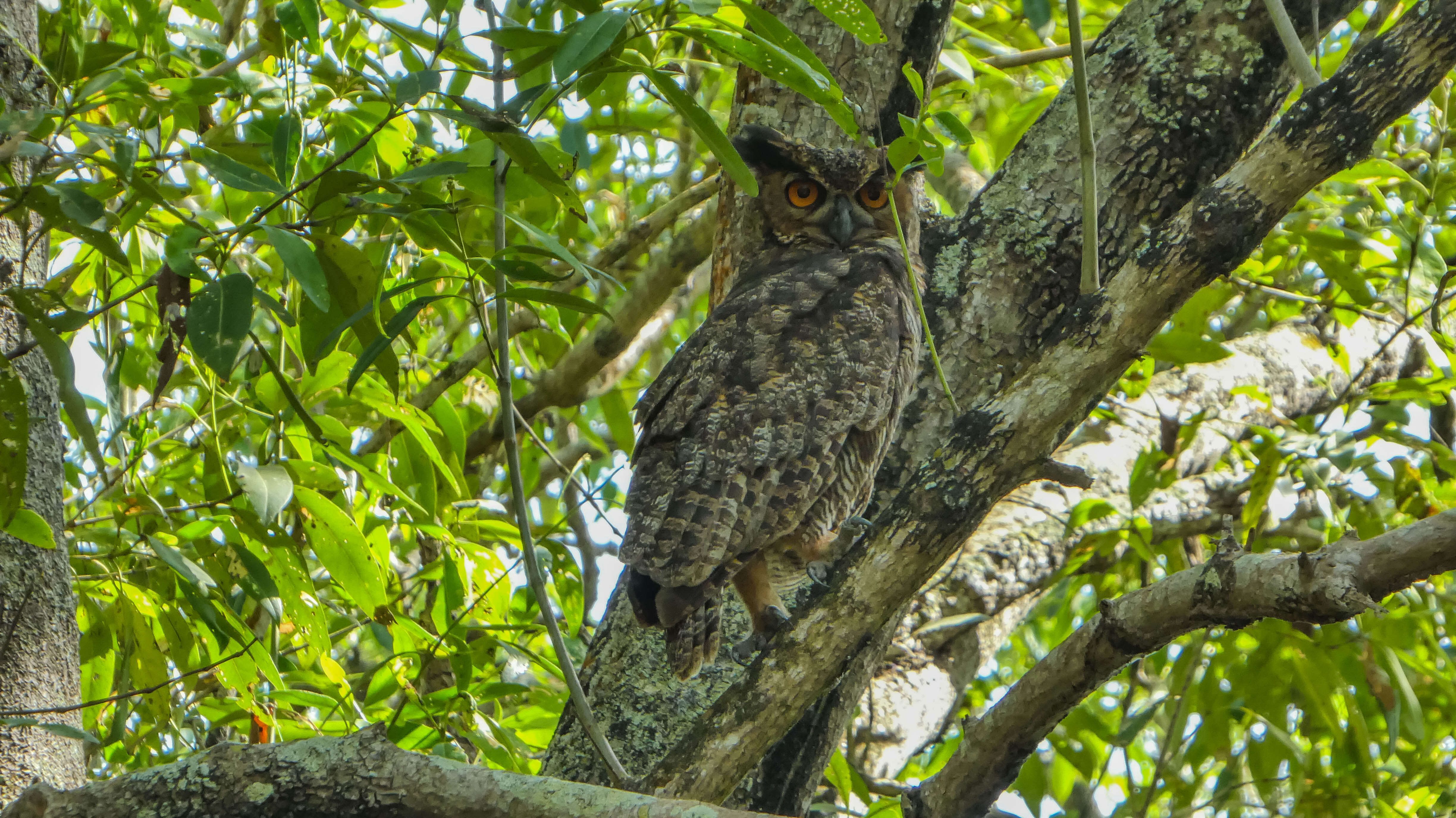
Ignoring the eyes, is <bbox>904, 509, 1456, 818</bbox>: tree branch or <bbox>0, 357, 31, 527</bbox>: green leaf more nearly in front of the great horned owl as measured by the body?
the tree branch

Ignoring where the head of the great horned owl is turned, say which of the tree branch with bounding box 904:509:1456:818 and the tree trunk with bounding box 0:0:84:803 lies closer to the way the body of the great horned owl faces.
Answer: the tree branch

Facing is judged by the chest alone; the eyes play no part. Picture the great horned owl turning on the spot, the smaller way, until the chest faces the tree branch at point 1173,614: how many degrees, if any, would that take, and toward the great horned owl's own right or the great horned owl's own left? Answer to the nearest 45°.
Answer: approximately 45° to the great horned owl's own right
